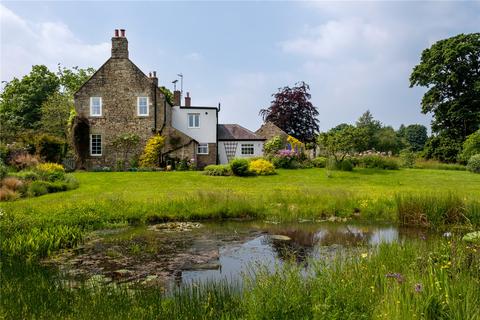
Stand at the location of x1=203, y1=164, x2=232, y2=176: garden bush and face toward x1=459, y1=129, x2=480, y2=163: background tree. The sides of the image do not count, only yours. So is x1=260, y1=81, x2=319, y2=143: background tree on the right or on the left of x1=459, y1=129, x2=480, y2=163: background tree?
left

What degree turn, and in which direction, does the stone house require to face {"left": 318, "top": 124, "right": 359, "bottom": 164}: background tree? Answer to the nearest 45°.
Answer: approximately 135° to its left

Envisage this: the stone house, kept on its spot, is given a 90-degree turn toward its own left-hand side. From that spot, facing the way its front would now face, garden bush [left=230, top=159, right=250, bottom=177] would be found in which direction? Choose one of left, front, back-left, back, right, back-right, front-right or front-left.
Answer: front-right

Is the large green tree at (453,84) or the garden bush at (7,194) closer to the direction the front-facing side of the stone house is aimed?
the garden bush

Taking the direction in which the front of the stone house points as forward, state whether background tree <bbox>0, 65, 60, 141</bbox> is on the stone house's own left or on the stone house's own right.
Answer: on the stone house's own right

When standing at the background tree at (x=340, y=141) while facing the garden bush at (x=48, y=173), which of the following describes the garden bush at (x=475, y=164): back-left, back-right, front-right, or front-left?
back-left

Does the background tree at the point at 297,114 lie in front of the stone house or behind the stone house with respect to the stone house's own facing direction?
behind
